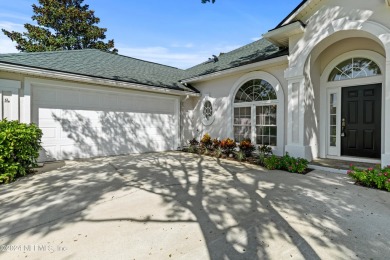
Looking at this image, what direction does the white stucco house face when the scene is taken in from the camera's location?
facing the viewer and to the left of the viewer

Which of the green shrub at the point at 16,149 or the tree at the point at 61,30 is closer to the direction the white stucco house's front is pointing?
the green shrub

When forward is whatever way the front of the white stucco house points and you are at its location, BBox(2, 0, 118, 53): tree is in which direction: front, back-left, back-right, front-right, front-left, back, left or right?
right

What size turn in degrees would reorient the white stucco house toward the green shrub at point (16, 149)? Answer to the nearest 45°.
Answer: approximately 45° to its right

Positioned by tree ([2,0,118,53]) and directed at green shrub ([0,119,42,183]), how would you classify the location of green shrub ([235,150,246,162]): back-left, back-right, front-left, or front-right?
front-left
